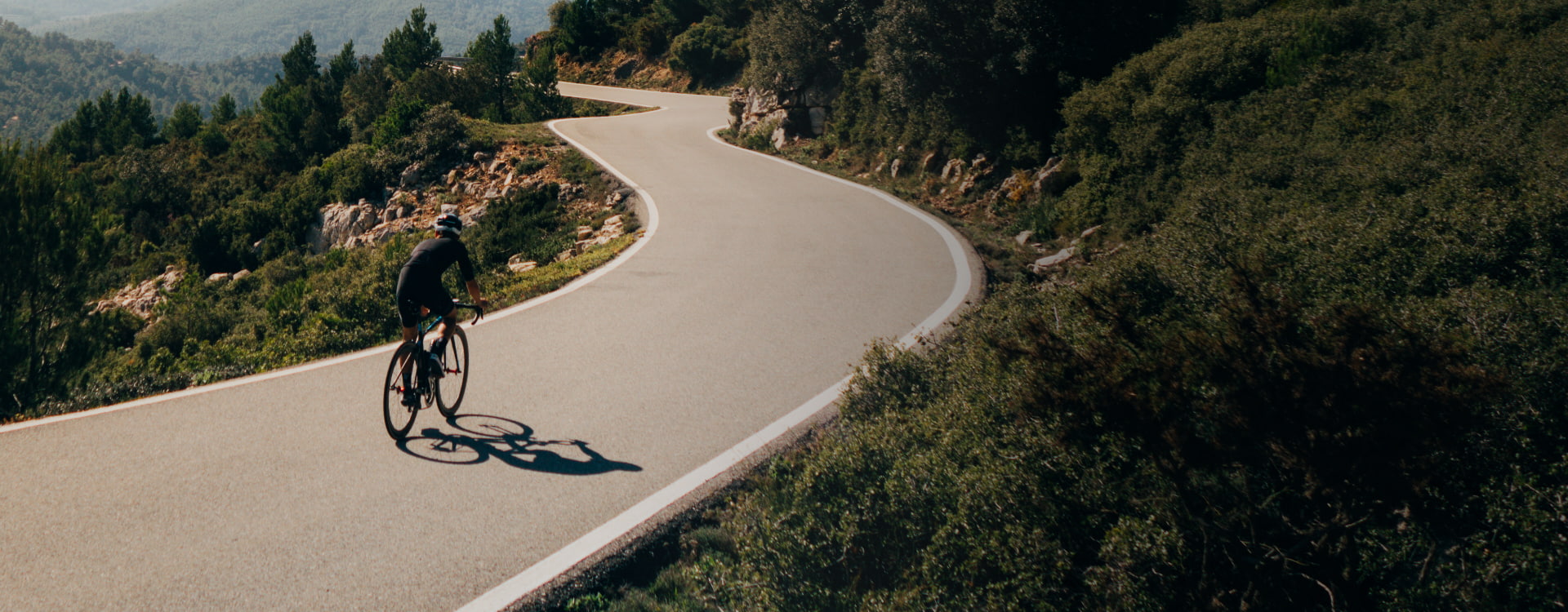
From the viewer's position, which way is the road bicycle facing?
facing away from the viewer and to the right of the viewer

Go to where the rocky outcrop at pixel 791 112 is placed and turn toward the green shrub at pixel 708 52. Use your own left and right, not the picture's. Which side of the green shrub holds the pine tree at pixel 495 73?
left

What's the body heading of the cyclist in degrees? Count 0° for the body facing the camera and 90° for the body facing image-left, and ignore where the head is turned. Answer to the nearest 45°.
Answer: approximately 225°

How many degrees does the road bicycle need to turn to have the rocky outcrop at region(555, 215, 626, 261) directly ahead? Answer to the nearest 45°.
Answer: approximately 45° to its left

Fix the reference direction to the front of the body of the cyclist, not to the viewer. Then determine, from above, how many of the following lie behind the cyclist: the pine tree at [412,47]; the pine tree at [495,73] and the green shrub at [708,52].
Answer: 0

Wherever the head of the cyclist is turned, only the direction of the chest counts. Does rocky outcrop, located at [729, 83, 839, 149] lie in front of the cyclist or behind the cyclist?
in front

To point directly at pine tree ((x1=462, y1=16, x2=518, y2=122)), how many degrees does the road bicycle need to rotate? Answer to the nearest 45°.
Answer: approximately 45° to its left

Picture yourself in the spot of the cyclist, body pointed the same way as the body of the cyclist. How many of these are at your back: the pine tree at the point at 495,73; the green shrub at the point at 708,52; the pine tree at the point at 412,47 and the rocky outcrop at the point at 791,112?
0

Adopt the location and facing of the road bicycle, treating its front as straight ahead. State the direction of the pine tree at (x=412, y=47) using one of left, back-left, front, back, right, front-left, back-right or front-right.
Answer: front-left

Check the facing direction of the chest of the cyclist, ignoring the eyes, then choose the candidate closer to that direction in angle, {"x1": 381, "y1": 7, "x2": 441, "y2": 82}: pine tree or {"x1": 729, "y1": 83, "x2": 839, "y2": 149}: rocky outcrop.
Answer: the rocky outcrop
